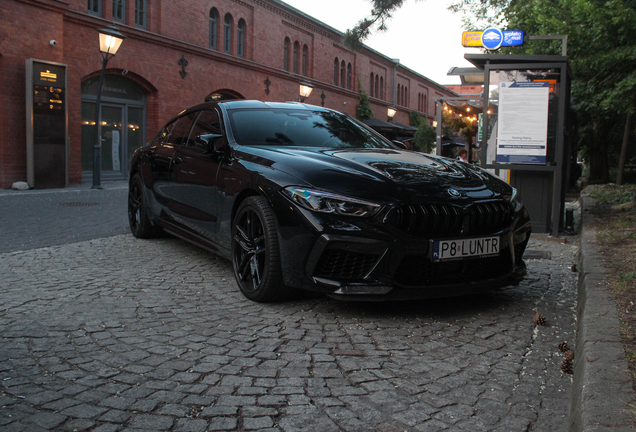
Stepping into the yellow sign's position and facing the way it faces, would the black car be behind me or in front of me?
in front

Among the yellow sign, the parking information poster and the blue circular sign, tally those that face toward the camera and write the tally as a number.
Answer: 3

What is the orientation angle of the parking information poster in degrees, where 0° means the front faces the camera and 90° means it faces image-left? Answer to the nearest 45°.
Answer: approximately 0°

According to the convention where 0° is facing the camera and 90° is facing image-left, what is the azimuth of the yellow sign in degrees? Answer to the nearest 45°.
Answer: approximately 0°

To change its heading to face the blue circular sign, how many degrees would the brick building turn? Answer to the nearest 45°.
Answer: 0° — it already faces it

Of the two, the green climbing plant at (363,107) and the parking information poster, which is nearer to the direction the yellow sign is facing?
the parking information poster

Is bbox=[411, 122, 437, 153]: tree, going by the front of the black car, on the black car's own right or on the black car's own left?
on the black car's own left

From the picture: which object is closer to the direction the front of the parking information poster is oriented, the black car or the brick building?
the black car

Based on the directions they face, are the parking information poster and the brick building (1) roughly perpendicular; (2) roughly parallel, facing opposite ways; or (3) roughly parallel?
roughly perpendicular

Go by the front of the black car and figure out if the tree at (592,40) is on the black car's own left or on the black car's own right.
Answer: on the black car's own left
